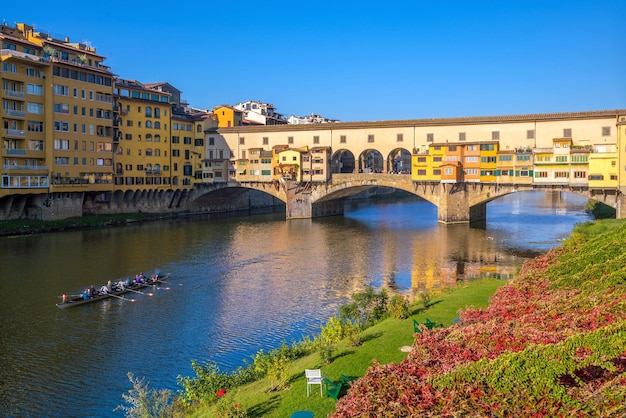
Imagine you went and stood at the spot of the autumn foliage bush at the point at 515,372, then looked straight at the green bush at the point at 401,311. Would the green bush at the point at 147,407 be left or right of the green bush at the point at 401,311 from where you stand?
left

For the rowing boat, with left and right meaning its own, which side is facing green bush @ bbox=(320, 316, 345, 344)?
left

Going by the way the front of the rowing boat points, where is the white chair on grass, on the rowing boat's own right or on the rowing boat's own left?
on the rowing boat's own left

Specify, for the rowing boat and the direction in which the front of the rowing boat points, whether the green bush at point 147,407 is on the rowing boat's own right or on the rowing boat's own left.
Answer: on the rowing boat's own left

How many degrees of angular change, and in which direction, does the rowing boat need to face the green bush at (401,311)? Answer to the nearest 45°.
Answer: approximately 90° to its left
